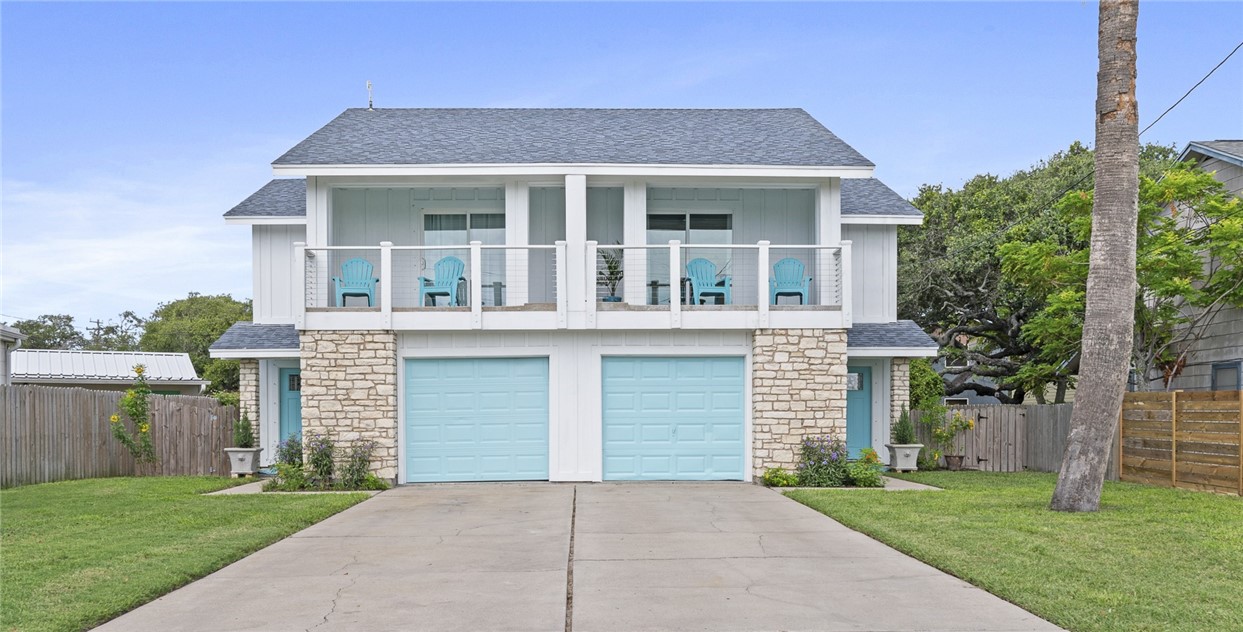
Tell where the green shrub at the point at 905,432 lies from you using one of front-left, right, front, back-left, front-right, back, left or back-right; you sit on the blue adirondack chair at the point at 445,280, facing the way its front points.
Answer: back-left

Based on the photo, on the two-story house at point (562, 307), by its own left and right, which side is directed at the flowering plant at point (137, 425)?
right

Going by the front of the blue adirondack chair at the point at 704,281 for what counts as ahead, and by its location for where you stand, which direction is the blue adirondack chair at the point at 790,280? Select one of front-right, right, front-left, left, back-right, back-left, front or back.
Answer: front-left

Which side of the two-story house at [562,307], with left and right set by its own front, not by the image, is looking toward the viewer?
front

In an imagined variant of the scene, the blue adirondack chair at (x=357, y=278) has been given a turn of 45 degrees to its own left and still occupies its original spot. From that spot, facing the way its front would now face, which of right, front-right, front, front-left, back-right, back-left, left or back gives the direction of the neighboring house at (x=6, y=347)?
back

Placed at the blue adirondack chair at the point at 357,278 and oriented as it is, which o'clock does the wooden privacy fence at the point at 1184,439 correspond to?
The wooden privacy fence is roughly at 10 o'clock from the blue adirondack chair.

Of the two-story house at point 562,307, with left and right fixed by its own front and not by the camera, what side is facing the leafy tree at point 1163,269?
left

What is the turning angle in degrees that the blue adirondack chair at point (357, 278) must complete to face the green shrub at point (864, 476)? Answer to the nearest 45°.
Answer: approximately 45° to its left

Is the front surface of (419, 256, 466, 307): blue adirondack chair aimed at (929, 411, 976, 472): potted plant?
no

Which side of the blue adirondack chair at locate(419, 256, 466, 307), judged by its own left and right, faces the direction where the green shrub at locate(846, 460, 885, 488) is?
left

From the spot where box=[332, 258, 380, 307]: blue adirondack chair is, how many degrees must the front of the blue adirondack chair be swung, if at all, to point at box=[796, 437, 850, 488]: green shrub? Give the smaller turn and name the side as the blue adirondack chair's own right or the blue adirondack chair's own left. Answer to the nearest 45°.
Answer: approximately 45° to the blue adirondack chair's own left

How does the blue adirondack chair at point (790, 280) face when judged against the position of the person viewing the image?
facing the viewer

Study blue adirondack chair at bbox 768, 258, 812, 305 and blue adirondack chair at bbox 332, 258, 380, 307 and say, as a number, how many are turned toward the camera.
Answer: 2

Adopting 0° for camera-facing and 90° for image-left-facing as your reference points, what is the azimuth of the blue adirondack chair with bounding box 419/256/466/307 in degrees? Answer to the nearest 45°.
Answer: approximately 45°
